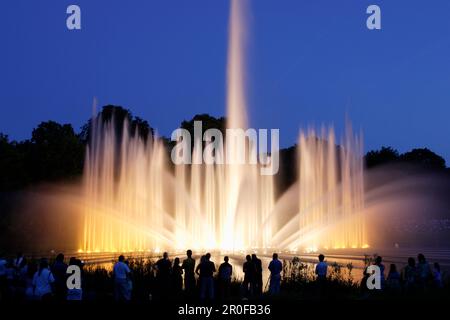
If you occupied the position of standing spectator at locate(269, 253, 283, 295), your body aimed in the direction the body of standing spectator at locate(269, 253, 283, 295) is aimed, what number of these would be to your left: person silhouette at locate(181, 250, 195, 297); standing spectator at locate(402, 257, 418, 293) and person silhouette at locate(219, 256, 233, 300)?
2

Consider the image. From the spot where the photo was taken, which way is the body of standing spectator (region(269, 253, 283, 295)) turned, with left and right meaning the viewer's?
facing away from the viewer

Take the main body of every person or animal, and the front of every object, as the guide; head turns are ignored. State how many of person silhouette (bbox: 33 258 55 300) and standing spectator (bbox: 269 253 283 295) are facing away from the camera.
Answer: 2

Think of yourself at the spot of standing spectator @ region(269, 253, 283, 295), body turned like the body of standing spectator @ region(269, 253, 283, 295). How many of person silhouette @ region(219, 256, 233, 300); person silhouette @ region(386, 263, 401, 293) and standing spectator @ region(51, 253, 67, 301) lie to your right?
1

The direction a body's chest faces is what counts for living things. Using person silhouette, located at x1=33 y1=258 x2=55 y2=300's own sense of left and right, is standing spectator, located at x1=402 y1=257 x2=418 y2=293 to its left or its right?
on its right

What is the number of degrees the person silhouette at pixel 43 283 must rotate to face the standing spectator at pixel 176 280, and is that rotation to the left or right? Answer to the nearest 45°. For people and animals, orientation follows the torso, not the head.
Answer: approximately 45° to its right

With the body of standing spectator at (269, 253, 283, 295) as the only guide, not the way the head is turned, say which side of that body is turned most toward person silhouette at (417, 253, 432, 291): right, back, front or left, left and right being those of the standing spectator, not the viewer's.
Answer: right

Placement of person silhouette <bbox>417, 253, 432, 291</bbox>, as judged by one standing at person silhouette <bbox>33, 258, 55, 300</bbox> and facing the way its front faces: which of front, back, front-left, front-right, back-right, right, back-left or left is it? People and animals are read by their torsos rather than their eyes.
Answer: right

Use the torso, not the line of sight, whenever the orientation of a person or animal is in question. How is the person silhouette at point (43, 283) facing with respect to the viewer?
away from the camera

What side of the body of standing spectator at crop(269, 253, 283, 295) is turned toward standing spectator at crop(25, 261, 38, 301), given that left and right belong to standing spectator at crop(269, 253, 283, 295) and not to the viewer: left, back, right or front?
left
